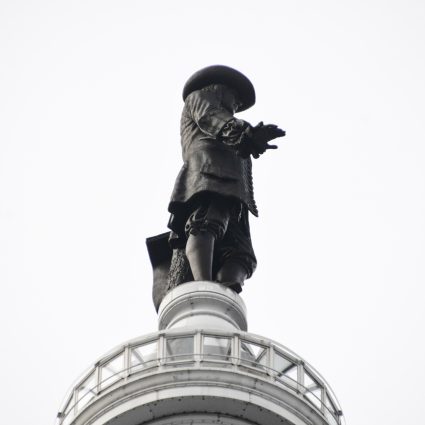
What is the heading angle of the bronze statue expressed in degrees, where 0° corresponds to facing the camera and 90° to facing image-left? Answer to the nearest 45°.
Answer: approximately 270°
